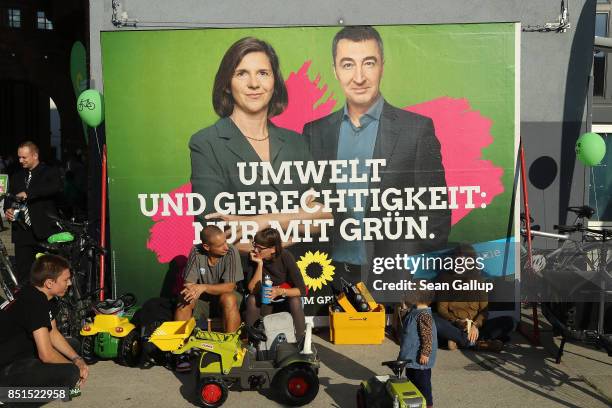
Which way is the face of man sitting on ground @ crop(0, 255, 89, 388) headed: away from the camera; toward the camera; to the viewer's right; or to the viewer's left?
to the viewer's right

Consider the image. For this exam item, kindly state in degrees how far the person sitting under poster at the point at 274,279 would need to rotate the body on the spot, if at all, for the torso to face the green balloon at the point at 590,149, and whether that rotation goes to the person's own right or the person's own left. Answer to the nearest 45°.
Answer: approximately 135° to the person's own left

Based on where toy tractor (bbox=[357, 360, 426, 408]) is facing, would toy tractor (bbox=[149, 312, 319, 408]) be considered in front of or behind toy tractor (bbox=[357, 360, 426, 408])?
behind

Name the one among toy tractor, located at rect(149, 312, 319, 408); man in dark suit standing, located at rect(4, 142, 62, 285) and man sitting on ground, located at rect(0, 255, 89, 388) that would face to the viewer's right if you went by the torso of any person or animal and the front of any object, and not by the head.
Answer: the man sitting on ground

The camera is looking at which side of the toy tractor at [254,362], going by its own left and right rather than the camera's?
left

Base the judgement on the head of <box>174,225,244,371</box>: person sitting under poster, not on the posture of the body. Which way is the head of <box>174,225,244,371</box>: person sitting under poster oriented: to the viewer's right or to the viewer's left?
to the viewer's right

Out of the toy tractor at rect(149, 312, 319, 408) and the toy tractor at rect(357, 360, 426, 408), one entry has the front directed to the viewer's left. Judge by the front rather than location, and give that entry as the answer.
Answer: the toy tractor at rect(149, 312, 319, 408)

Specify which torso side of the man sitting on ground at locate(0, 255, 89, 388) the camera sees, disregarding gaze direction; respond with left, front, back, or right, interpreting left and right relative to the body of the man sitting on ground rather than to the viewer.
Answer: right

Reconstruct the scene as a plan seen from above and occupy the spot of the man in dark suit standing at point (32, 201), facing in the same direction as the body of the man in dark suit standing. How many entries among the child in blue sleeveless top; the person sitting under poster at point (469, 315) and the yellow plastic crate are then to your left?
3

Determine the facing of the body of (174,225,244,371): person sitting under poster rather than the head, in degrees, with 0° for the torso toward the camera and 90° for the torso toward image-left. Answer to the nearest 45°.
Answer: approximately 0°
